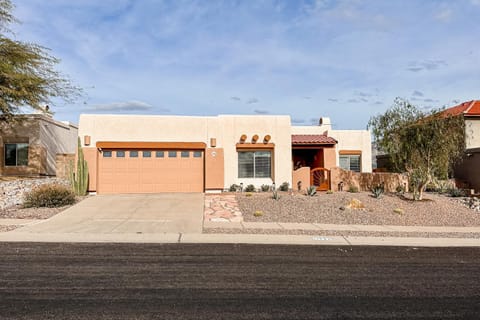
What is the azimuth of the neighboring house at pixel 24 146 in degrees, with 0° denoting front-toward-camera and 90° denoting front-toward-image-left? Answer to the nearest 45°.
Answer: approximately 0°

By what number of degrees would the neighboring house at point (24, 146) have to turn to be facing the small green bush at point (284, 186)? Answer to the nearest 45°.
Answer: approximately 45° to its left

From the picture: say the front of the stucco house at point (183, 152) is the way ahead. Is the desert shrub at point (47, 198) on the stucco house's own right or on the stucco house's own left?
on the stucco house's own right

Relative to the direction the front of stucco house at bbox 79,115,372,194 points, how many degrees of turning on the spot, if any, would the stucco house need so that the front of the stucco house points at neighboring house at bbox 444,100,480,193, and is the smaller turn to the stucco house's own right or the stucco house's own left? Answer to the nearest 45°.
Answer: approximately 90° to the stucco house's own left

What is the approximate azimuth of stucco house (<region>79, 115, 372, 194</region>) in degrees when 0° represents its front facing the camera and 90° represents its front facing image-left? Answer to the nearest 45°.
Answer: approximately 0°

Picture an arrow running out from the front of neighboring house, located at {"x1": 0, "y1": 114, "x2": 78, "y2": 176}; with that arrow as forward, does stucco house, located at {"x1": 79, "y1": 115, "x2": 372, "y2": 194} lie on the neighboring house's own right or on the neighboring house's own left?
on the neighboring house's own left

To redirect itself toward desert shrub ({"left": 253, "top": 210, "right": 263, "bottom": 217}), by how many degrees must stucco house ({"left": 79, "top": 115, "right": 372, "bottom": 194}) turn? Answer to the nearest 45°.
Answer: approximately 45° to its left

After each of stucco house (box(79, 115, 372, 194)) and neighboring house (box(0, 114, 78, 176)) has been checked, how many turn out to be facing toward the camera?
2

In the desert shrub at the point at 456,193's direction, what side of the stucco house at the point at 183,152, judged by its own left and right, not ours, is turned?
left

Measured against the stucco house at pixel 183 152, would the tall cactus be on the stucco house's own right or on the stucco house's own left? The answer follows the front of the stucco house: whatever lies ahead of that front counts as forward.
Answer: on the stucco house's own right

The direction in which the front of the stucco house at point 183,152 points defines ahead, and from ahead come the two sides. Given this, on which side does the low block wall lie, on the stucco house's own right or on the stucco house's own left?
on the stucco house's own left

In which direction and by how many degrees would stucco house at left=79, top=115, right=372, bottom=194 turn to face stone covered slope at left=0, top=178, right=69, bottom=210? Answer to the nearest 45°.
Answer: approximately 90° to its right
